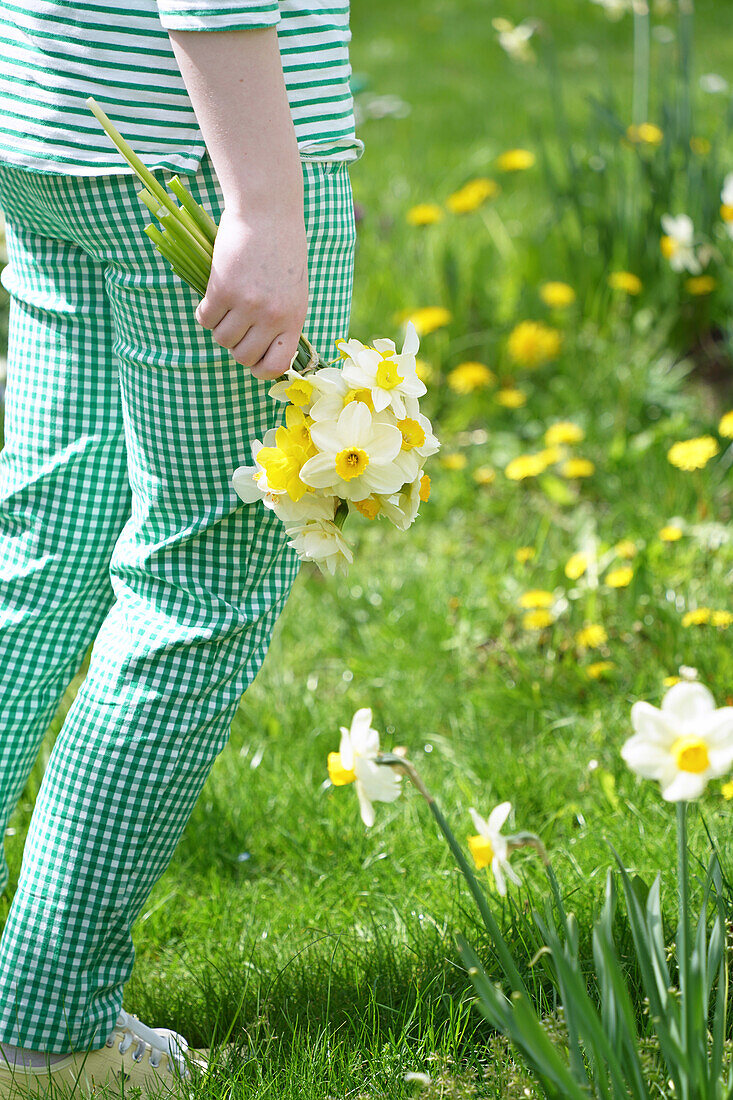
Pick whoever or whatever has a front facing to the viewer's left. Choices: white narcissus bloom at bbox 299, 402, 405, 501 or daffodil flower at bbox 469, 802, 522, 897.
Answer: the daffodil flower

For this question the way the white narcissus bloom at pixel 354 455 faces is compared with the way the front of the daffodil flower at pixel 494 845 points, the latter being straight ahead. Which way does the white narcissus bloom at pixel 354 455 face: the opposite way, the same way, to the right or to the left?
to the left

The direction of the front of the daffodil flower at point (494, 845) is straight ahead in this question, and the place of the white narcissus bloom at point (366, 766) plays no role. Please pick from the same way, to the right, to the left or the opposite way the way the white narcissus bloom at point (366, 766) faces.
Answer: the same way

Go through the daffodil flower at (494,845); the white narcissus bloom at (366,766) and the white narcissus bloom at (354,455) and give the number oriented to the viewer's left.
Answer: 2

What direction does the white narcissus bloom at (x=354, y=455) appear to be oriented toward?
toward the camera

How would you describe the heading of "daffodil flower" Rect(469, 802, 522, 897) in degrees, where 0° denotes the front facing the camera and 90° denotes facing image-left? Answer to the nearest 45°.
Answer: approximately 90°

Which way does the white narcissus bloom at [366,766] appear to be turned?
to the viewer's left

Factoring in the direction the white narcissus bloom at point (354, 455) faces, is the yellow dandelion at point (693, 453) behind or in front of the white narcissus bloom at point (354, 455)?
behind

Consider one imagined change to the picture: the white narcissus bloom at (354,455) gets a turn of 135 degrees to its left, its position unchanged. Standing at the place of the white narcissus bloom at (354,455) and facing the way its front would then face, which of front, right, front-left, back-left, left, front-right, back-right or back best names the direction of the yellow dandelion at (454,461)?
front-left

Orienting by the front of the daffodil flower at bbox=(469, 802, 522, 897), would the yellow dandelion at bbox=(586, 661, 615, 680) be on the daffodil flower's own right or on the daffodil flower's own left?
on the daffodil flower's own right
